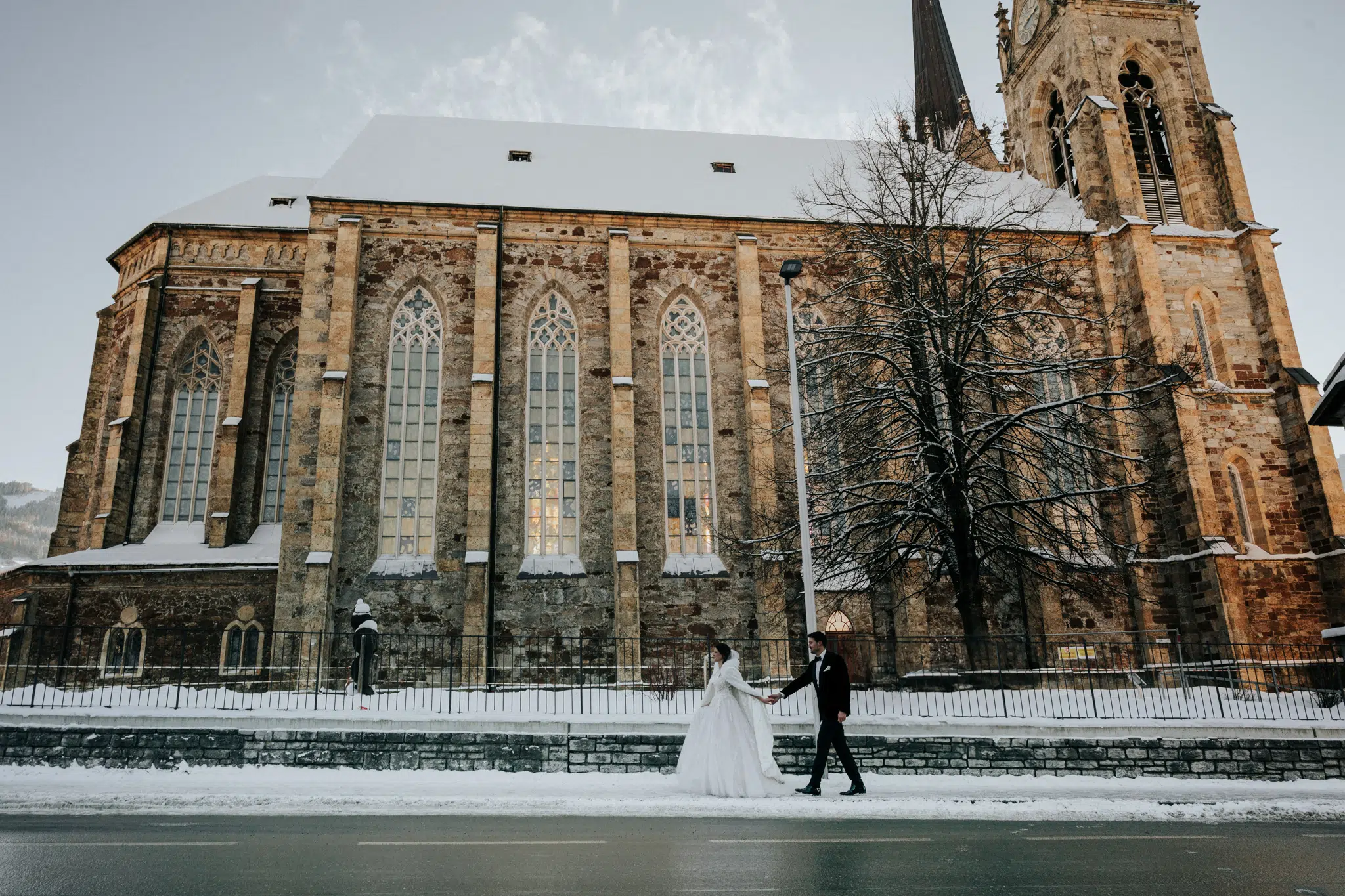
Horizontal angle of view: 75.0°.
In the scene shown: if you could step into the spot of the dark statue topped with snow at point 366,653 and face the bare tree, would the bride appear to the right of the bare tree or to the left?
right

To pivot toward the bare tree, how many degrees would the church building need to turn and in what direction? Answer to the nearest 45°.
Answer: approximately 45° to its left

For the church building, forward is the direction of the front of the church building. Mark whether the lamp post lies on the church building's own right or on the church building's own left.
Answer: on the church building's own right

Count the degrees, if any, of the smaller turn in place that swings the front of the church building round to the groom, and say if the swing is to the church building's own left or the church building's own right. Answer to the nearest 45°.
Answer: approximately 45° to the church building's own right

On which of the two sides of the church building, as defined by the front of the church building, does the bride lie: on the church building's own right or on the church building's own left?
on the church building's own right
